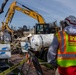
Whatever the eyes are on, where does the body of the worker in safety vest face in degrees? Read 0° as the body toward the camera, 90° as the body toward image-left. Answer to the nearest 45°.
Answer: approximately 180°
